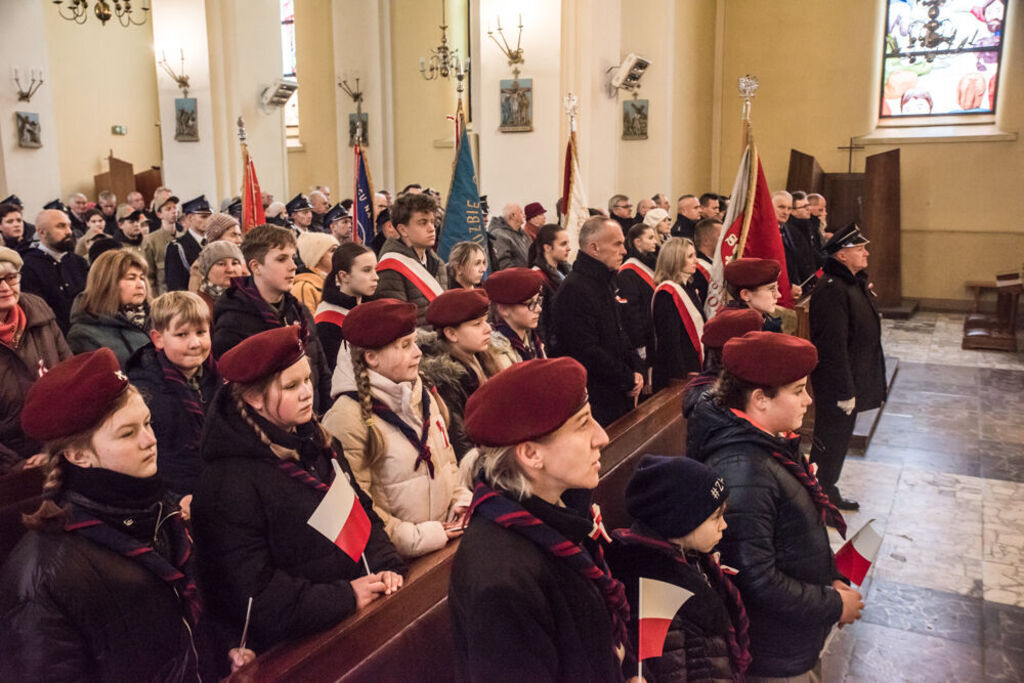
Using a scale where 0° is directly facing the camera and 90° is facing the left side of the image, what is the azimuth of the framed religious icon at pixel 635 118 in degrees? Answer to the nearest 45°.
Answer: approximately 0°

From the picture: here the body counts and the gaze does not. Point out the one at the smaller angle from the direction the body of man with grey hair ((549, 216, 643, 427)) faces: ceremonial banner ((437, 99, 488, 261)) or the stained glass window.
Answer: the stained glass window

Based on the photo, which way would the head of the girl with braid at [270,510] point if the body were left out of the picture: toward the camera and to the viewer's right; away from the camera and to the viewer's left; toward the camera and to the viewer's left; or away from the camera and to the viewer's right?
toward the camera and to the viewer's right

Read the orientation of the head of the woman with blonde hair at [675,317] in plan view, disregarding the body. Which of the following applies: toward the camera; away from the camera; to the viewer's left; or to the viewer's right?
to the viewer's right

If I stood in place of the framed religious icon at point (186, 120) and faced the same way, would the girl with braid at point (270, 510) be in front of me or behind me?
in front

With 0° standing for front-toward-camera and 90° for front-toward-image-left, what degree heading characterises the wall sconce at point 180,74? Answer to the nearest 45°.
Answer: approximately 0°

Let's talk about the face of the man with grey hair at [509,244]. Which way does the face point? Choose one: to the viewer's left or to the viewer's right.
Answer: to the viewer's right

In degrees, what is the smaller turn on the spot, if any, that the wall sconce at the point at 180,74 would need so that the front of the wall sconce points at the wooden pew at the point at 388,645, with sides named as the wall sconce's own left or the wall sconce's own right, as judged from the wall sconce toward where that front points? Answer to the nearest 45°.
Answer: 0° — it already faces it

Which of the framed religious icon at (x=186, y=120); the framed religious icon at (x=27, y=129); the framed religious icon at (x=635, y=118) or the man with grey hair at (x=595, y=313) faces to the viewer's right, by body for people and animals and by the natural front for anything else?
the man with grey hair

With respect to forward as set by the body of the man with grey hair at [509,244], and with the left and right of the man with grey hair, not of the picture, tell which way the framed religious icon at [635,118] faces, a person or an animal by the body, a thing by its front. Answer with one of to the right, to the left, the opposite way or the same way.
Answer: to the right

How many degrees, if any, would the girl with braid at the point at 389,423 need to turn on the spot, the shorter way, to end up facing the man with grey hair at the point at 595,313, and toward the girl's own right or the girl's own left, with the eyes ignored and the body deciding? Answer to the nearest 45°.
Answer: approximately 90° to the girl's own left

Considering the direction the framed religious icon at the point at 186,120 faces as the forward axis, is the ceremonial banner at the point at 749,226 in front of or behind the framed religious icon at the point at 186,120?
in front
